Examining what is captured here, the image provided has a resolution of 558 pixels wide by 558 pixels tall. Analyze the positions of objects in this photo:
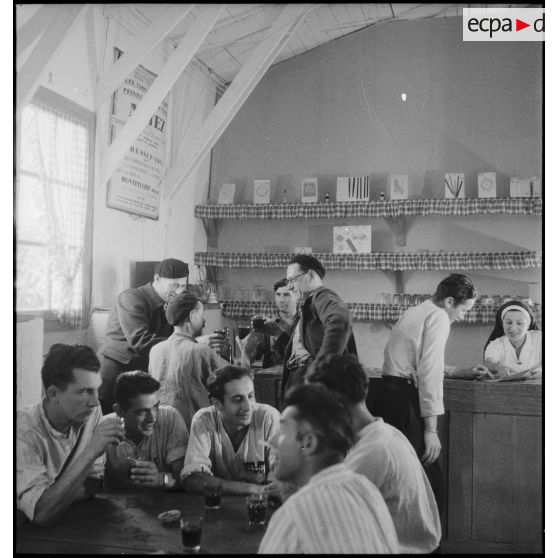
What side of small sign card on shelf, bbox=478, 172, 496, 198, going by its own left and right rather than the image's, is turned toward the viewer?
front

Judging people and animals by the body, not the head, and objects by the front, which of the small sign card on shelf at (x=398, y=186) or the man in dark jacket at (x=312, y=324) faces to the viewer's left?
the man in dark jacket

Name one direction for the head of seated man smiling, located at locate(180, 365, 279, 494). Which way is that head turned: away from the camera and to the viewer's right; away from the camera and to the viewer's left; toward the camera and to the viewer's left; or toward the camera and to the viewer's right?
toward the camera and to the viewer's right

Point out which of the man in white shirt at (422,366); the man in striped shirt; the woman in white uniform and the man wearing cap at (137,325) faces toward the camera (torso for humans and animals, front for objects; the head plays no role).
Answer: the woman in white uniform

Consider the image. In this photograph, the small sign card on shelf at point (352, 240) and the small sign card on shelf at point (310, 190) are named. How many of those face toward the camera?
2

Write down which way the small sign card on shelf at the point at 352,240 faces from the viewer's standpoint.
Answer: facing the viewer

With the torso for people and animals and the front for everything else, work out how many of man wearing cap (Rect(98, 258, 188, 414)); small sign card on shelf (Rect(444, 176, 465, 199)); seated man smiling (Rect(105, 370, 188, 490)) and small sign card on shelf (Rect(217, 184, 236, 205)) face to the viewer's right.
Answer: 1

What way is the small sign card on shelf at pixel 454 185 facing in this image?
toward the camera

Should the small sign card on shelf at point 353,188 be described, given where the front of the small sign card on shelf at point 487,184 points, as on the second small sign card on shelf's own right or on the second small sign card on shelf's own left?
on the second small sign card on shelf's own right

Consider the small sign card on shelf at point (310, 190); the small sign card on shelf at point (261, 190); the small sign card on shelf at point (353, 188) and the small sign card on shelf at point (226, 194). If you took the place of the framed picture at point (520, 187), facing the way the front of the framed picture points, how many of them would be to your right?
4

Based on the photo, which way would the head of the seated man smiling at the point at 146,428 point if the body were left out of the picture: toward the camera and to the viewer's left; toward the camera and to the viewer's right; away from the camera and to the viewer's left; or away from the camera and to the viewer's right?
toward the camera and to the viewer's right

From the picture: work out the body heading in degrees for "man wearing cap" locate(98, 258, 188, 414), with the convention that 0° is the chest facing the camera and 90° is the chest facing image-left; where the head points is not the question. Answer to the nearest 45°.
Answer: approximately 270°
